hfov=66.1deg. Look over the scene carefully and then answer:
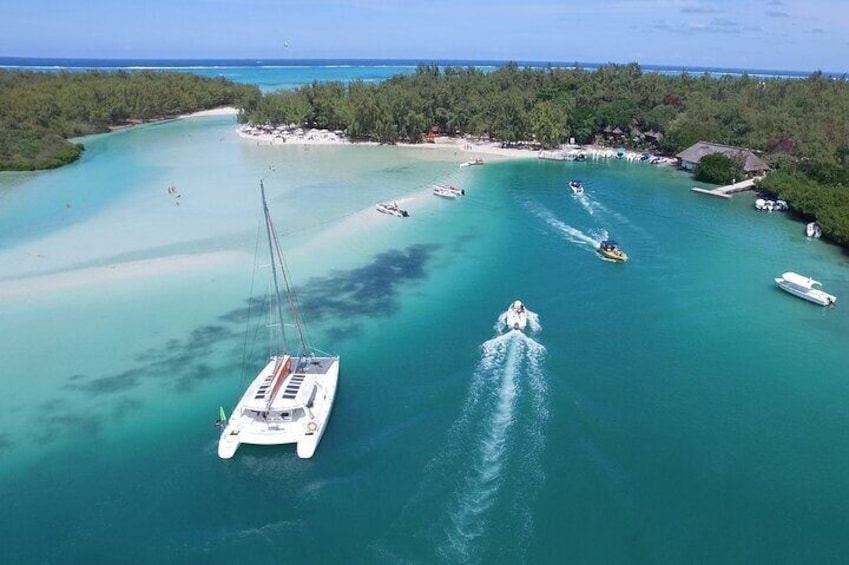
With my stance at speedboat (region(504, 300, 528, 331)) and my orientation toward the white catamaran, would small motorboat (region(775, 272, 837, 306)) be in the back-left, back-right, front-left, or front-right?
back-left

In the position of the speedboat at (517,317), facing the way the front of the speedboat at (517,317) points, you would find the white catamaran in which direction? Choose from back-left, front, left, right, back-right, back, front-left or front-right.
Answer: back-left

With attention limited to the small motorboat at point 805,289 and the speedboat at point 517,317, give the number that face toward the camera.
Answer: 0

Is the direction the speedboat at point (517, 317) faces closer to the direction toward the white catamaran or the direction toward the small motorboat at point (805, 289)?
the small motorboat

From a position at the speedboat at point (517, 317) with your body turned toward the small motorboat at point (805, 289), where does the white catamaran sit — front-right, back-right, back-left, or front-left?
back-right

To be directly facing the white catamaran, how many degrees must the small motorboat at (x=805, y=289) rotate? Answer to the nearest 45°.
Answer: approximately 90° to its left

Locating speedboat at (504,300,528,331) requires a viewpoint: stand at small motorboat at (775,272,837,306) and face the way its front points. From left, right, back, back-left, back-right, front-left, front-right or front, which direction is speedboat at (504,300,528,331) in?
left

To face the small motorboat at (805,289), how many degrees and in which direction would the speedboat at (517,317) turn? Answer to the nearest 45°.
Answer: approximately 45° to its right

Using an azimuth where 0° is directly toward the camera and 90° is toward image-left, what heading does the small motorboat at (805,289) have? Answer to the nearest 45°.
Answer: approximately 135°

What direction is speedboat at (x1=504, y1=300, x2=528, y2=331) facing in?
away from the camera
